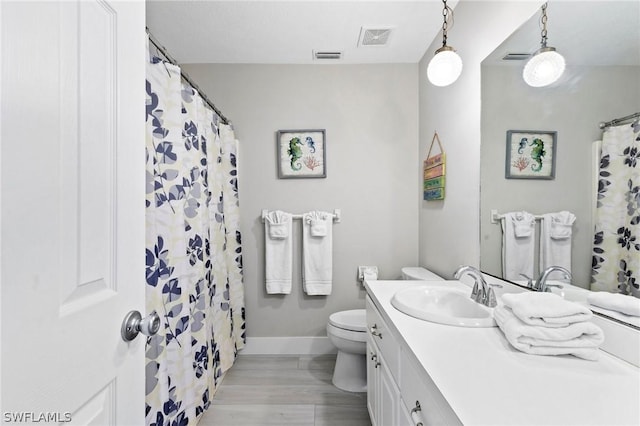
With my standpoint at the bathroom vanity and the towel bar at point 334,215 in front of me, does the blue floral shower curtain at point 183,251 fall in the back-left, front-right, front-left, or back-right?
front-left

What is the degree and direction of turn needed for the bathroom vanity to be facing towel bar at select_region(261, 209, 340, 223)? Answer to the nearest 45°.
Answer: approximately 90° to its right

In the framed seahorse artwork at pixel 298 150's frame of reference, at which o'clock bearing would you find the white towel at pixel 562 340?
The white towel is roughly at 11 o'clock from the framed seahorse artwork.

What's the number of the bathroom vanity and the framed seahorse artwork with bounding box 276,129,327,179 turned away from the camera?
0

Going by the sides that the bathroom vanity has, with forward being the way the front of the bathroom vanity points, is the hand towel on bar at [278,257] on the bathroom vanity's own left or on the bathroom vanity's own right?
on the bathroom vanity's own right

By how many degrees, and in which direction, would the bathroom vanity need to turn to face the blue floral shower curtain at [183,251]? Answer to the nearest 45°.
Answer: approximately 45° to its right

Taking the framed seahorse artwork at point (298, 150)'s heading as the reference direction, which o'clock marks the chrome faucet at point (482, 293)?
The chrome faucet is roughly at 11 o'clock from the framed seahorse artwork.

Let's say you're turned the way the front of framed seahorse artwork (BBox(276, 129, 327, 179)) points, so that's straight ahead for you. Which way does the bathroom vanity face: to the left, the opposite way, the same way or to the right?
to the right

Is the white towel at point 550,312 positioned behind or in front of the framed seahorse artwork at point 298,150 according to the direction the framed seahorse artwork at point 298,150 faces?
in front

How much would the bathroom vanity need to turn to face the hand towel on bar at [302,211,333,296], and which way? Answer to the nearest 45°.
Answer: approximately 90° to its right

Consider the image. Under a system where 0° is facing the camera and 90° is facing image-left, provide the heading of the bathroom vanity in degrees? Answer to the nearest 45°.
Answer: approximately 45°

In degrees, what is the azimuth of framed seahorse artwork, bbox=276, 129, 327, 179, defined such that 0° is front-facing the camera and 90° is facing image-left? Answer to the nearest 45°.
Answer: approximately 0°
